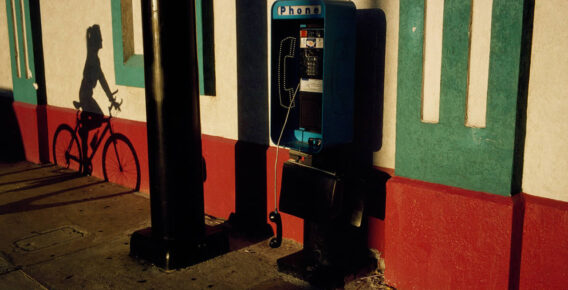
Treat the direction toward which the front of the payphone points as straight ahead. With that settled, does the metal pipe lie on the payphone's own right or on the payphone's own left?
on the payphone's own right

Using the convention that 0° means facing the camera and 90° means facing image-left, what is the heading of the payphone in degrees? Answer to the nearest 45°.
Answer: approximately 45°
